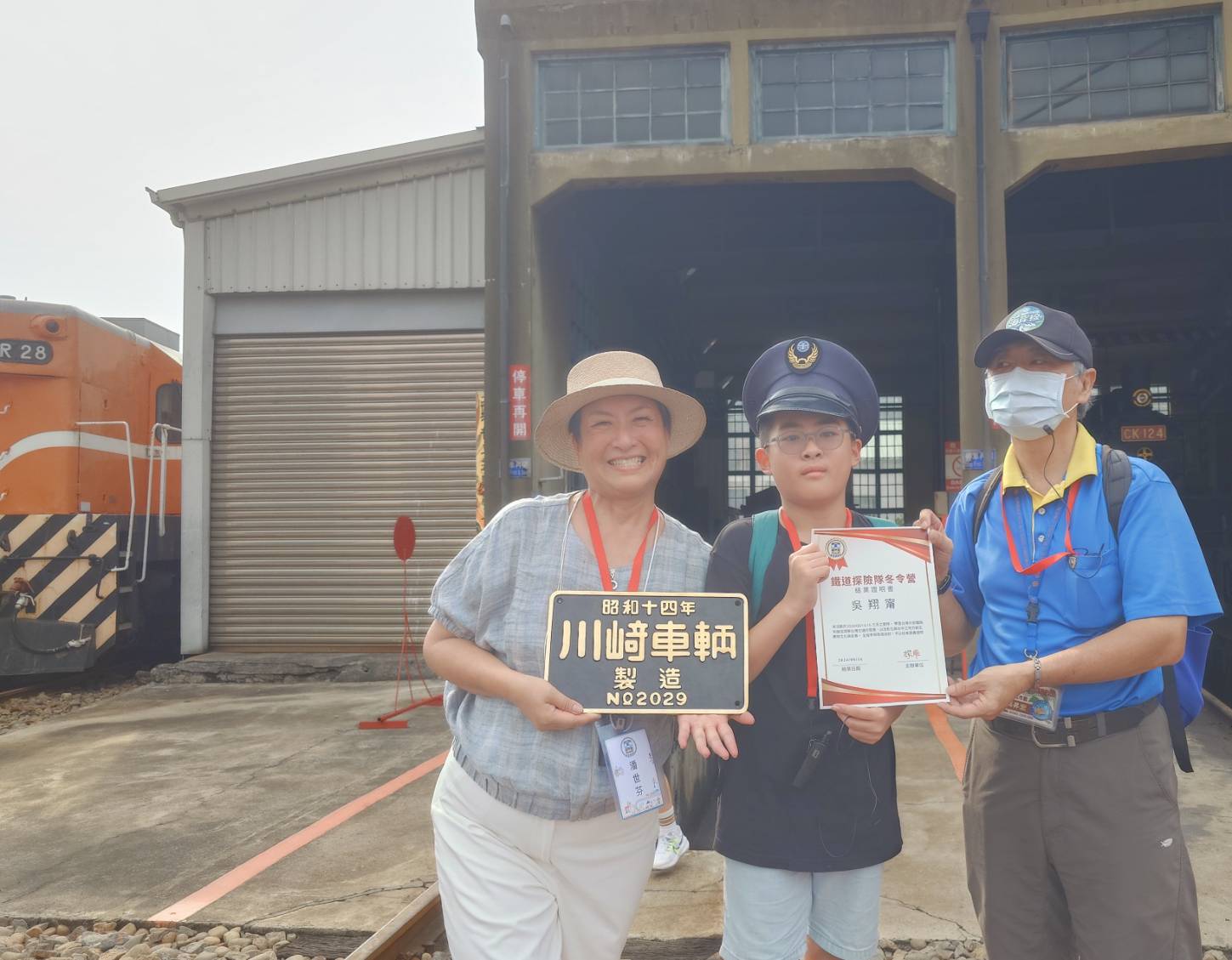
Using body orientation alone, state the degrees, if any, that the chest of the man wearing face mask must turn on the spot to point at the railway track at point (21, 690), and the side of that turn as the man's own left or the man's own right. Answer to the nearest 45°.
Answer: approximately 45° to the man's own right

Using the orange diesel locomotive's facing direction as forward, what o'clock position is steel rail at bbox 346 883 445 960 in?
The steel rail is roughly at 10 o'clock from the orange diesel locomotive.

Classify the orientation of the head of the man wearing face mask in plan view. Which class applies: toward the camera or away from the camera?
toward the camera

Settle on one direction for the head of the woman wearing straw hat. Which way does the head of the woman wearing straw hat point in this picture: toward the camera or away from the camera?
toward the camera

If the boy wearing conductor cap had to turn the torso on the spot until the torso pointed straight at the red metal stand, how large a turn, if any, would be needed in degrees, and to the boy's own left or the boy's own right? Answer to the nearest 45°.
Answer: approximately 135° to the boy's own right

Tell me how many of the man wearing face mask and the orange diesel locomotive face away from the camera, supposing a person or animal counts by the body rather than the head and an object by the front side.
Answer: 0

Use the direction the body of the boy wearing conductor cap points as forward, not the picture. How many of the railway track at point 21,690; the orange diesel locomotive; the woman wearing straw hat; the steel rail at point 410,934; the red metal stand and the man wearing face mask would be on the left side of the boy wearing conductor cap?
1

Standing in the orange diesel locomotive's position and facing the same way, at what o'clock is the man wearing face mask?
The man wearing face mask is roughly at 10 o'clock from the orange diesel locomotive.

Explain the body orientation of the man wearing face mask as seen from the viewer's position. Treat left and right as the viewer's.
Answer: facing the viewer and to the left of the viewer

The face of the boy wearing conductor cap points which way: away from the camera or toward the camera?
toward the camera

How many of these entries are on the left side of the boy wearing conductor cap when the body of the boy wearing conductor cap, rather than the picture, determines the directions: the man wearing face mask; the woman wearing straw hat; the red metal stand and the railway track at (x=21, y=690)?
1

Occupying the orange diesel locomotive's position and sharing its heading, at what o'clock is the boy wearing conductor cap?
The boy wearing conductor cap is roughly at 10 o'clock from the orange diesel locomotive.

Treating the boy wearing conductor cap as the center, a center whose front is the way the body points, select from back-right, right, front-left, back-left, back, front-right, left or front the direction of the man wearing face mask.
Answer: left

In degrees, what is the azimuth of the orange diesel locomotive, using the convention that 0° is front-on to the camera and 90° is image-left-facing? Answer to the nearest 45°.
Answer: approximately 45°

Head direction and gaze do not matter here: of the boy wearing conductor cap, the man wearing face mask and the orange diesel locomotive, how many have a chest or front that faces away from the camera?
0

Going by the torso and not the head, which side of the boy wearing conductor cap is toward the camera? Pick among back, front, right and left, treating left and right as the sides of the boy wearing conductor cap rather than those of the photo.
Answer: front
